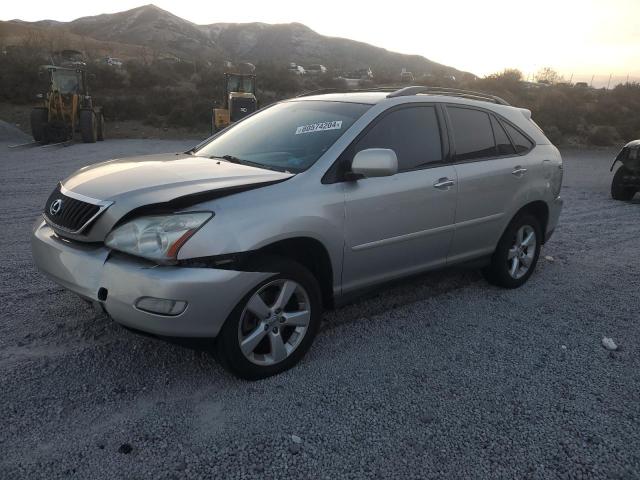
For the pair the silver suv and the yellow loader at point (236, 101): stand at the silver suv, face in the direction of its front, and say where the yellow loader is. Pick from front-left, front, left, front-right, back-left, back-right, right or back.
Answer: back-right

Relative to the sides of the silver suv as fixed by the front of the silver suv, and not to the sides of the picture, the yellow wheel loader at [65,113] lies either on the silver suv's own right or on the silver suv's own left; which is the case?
on the silver suv's own right

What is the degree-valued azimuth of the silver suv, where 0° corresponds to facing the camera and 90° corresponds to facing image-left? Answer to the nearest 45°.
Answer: approximately 45°
